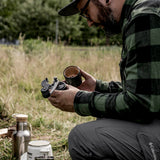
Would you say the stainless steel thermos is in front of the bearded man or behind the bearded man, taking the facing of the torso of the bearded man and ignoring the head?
in front

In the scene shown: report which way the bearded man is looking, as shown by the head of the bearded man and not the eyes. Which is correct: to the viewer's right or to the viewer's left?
to the viewer's left

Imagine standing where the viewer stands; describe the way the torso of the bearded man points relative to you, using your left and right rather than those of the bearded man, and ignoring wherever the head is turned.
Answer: facing to the left of the viewer
